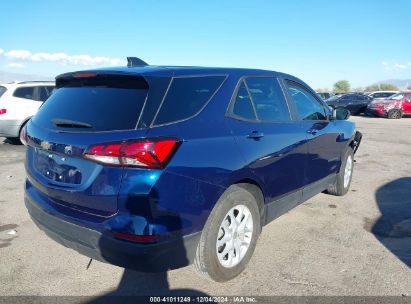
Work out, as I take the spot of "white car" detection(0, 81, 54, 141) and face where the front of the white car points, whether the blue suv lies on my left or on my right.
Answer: on my right

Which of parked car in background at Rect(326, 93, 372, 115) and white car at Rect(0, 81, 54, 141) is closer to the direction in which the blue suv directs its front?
the parked car in background

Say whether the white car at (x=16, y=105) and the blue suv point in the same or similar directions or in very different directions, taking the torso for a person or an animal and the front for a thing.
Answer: same or similar directions

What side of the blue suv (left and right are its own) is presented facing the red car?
front

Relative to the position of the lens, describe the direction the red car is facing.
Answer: facing the viewer and to the left of the viewer

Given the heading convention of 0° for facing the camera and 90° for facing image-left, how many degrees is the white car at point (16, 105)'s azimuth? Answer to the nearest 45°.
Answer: approximately 225°

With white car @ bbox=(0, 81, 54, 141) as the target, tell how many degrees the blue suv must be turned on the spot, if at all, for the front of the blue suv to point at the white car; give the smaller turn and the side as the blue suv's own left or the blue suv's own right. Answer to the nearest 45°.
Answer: approximately 90° to the blue suv's own left

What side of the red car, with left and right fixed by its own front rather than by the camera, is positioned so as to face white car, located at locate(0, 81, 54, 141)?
front

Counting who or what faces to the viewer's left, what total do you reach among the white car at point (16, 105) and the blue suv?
0

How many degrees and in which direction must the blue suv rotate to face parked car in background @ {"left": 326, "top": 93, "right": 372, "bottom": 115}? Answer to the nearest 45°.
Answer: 0° — it already faces it

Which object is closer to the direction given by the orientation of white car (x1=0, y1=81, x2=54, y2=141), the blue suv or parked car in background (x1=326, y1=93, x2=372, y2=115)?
the parked car in background

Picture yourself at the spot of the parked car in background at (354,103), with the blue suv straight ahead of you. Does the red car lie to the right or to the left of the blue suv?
left

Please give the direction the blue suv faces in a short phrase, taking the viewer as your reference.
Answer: facing away from the viewer and to the right of the viewer

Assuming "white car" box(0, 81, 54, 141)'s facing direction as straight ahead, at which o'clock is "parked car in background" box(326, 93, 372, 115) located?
The parked car in background is roughly at 1 o'clock from the white car.
